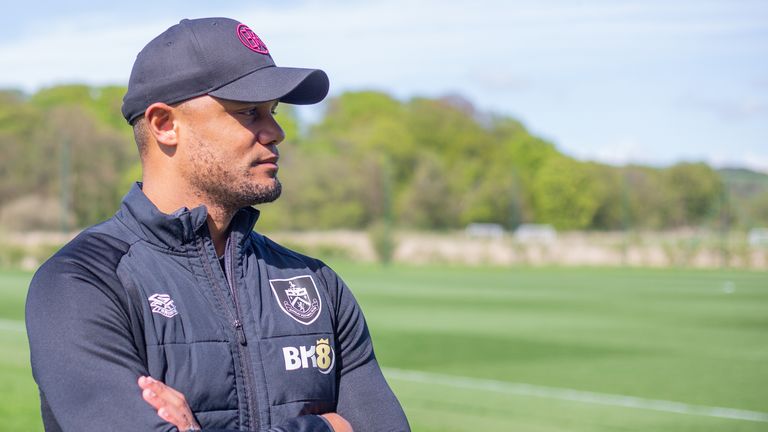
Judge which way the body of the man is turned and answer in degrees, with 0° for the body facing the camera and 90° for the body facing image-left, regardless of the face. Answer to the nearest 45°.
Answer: approximately 315°

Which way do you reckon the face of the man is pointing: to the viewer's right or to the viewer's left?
to the viewer's right
